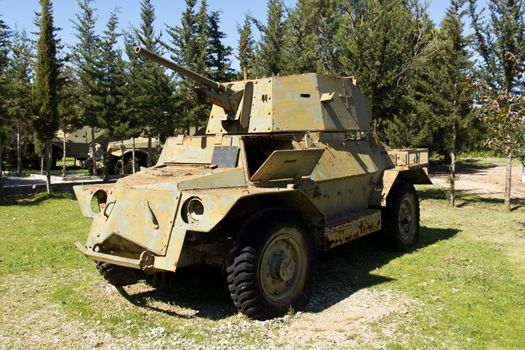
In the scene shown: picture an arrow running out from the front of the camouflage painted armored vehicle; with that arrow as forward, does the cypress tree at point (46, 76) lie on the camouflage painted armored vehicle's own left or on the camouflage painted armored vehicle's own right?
on the camouflage painted armored vehicle's own right

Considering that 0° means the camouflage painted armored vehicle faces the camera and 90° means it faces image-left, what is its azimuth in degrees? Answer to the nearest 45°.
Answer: approximately 45°

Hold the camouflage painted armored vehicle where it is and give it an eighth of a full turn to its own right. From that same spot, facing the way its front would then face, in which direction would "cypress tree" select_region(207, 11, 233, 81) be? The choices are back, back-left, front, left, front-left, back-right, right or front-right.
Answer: right

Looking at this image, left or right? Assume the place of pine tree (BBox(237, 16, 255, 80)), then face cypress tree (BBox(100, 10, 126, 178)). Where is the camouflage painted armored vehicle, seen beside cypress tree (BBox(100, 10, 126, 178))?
left

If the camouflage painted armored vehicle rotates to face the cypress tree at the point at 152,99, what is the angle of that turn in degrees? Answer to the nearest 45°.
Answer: approximately 135° to its right

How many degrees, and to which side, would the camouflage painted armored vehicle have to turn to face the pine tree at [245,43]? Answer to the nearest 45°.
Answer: approximately 135° to its right

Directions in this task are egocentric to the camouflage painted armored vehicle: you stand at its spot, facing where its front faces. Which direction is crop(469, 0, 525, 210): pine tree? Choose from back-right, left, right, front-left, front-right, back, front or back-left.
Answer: back

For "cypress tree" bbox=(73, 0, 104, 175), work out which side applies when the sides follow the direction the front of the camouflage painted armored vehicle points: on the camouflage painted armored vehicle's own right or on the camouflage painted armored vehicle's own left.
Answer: on the camouflage painted armored vehicle's own right

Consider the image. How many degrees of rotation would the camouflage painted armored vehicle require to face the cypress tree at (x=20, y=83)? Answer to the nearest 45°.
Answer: approximately 90° to its right

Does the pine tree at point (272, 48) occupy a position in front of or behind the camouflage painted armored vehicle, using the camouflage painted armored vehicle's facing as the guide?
behind

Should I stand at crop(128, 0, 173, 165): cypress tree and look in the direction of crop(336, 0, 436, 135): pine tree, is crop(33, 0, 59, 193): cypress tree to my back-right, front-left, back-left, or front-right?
back-right
